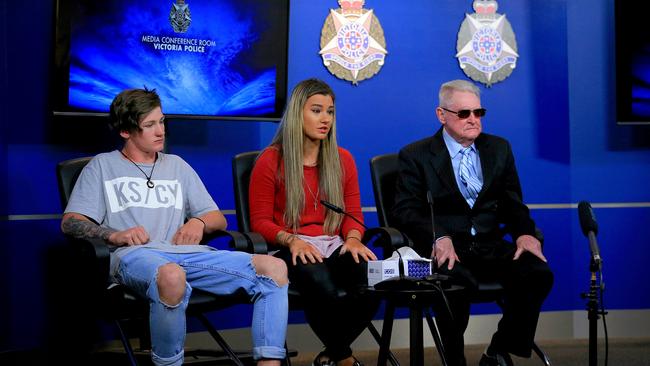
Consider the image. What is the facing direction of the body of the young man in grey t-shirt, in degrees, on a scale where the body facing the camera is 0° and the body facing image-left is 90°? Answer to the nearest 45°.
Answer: approximately 315°

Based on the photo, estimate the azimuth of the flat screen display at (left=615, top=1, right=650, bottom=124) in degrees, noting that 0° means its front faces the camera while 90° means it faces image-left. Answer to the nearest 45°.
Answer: approximately 0°

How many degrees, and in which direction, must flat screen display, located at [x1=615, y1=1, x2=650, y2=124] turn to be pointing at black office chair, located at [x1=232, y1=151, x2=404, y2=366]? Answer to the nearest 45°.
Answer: approximately 45° to its right

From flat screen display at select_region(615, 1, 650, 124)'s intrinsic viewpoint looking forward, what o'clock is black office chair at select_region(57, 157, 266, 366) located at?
The black office chair is roughly at 1 o'clock from the flat screen display.

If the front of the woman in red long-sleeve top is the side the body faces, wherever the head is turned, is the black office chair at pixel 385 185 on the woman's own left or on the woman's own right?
on the woman's own left

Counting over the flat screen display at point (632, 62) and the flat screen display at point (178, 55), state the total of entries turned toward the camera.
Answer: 2
